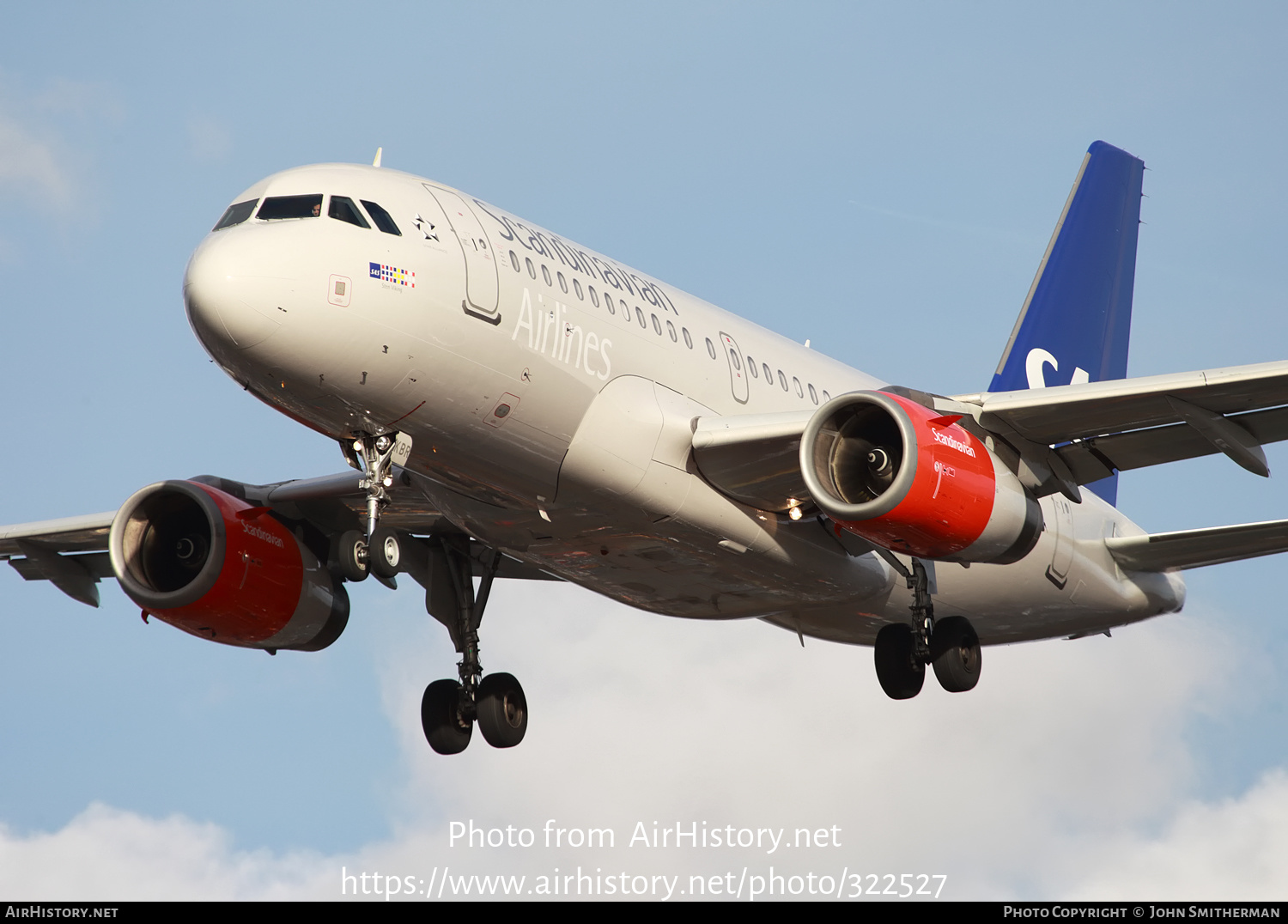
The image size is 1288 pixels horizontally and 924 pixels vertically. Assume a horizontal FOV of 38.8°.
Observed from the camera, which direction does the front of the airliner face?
facing the viewer and to the left of the viewer
